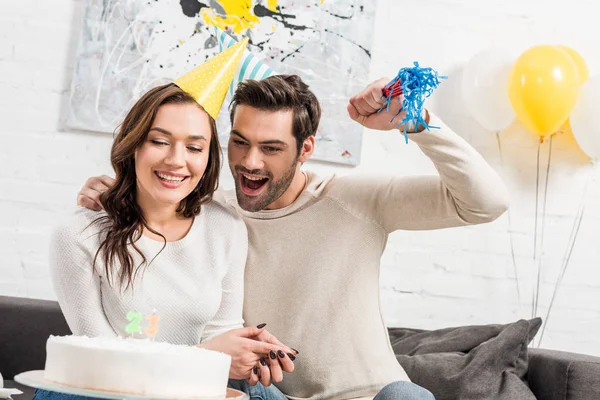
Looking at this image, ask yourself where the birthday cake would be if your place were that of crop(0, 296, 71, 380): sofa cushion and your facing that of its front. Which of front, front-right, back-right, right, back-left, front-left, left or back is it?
front

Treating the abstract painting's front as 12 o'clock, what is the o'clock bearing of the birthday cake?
The birthday cake is roughly at 12 o'clock from the abstract painting.

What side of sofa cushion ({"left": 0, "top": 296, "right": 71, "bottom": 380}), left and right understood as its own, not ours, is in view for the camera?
front

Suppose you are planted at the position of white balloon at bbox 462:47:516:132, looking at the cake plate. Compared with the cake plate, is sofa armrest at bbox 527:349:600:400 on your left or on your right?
left

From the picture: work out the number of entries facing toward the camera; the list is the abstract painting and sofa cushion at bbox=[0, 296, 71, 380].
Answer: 2

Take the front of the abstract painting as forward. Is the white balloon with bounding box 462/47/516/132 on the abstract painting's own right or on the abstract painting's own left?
on the abstract painting's own left

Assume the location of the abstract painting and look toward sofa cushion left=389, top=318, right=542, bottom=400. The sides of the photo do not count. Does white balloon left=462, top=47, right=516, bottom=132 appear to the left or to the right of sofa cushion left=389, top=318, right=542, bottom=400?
left

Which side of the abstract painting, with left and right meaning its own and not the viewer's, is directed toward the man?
front

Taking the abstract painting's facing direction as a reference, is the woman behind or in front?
in front

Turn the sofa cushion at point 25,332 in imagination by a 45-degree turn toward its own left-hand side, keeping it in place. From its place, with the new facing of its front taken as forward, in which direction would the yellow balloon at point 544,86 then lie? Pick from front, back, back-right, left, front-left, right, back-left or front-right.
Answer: front-left

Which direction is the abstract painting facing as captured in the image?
toward the camera

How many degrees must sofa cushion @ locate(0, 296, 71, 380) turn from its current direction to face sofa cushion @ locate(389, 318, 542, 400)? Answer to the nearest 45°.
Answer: approximately 45° to its left
